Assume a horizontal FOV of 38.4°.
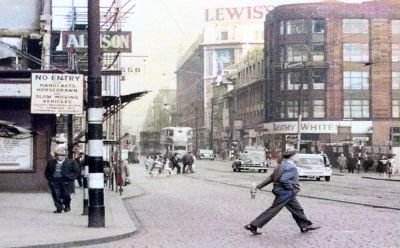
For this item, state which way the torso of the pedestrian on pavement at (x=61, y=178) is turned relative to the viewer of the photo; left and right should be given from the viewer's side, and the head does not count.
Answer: facing the viewer

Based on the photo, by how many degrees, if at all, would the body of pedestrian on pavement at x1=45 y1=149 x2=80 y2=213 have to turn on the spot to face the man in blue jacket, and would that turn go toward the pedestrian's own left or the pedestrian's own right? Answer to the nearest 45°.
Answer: approximately 45° to the pedestrian's own left

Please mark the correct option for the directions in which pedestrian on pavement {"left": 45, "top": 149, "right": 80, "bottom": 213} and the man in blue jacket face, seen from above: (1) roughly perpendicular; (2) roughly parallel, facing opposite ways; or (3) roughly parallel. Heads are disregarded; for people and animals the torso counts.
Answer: roughly perpendicular

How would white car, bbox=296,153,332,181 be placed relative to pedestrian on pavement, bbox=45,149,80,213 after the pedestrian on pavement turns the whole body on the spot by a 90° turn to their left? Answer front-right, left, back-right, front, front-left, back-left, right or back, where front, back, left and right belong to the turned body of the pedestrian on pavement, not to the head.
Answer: front-left
